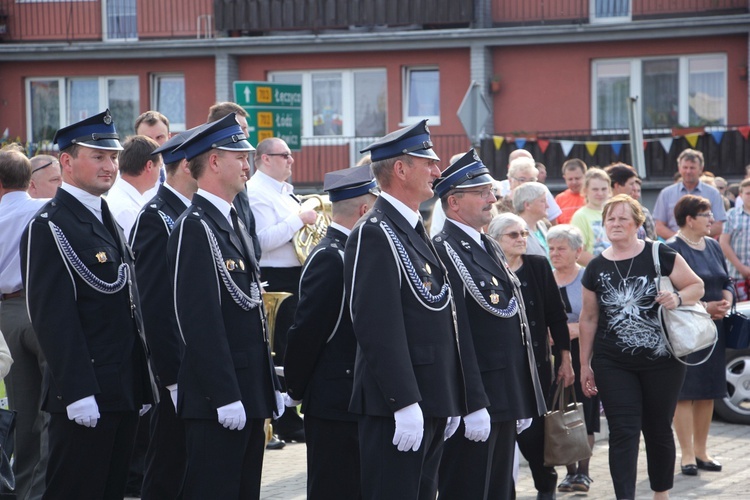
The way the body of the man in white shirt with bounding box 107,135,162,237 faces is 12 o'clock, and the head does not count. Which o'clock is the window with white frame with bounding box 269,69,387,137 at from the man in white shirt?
The window with white frame is roughly at 11 o'clock from the man in white shirt.

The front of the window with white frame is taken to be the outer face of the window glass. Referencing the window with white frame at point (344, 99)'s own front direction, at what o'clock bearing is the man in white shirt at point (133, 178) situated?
The man in white shirt is roughly at 12 o'clock from the window with white frame.

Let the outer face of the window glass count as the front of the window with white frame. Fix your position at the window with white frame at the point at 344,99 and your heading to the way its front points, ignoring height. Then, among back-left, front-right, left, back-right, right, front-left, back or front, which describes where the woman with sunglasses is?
front

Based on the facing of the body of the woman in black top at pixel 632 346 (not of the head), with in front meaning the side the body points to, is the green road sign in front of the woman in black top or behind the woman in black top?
behind

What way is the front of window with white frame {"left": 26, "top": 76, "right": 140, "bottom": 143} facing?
toward the camera

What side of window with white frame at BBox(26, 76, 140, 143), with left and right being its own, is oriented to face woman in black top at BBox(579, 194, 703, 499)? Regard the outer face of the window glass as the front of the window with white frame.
front

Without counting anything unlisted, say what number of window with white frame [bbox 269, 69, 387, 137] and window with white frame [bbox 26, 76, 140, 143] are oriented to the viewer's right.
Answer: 0

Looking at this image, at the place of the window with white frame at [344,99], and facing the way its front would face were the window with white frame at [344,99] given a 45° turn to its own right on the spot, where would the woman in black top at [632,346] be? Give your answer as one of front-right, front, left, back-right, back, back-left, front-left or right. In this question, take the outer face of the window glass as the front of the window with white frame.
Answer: front-left

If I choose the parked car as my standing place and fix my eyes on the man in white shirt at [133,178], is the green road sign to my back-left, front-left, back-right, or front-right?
front-right

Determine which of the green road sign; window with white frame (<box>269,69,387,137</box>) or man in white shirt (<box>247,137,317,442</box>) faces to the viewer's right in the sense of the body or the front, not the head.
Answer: the man in white shirt

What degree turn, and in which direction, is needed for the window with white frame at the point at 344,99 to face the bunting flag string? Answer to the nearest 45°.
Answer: approximately 45° to its left

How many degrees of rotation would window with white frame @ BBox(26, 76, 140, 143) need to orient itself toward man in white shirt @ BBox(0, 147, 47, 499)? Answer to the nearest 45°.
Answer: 0° — it already faces them

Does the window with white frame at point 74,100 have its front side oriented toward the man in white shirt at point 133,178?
yes

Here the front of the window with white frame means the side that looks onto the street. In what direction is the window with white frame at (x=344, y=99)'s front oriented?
toward the camera
